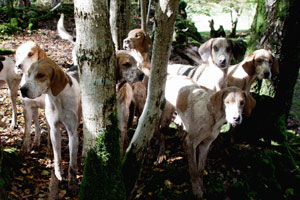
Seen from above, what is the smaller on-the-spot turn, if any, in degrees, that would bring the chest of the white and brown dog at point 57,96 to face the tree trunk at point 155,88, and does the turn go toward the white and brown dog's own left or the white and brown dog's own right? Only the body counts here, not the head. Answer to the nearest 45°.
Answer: approximately 90° to the white and brown dog's own left

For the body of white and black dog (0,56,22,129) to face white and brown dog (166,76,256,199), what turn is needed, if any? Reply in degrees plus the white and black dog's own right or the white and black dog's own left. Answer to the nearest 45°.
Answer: approximately 135° to the white and black dog's own left

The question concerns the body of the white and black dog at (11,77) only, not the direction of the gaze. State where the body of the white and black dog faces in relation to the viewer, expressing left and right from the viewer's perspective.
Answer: facing to the left of the viewer

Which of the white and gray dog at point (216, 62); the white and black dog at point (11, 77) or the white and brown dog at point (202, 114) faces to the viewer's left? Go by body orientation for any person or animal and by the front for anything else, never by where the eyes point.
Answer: the white and black dog at point (11, 77)

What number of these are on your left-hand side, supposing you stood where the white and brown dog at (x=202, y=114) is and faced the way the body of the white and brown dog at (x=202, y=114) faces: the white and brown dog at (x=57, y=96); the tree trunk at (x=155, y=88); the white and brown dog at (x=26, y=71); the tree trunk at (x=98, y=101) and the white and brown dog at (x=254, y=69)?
1

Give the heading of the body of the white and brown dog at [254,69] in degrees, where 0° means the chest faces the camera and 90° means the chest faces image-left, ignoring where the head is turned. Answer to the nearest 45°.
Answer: approximately 315°

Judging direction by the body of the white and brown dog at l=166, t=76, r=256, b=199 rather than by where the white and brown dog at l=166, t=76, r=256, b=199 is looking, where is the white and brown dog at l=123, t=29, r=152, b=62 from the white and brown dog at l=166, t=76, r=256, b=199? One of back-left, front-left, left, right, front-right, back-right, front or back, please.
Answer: back

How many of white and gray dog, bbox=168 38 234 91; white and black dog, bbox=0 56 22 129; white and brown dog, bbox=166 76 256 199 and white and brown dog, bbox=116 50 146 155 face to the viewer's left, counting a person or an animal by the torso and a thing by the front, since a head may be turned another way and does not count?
1

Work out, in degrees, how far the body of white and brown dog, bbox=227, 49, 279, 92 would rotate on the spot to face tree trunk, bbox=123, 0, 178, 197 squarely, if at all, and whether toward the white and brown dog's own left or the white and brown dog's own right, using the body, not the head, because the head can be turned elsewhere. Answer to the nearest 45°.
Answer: approximately 90° to the white and brown dog's own right

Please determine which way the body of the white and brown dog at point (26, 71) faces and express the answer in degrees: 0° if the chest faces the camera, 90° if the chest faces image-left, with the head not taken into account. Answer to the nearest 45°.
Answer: approximately 45°

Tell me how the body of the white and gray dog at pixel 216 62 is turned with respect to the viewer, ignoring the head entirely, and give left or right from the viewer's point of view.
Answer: facing the viewer and to the right of the viewer

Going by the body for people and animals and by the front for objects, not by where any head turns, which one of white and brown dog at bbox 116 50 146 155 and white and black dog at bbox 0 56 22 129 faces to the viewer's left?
white and black dog at bbox 0 56 22 129

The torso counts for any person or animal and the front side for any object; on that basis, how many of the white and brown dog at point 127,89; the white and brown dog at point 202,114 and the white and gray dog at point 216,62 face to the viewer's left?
0

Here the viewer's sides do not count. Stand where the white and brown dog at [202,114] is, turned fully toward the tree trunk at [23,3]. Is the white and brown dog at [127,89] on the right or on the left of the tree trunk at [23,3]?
left

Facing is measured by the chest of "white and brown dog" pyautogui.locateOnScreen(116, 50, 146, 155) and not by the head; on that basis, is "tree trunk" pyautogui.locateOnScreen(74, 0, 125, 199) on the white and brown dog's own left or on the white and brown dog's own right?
on the white and brown dog's own right
